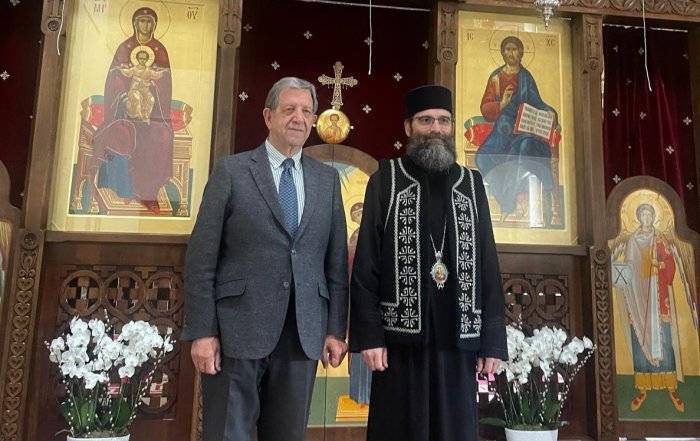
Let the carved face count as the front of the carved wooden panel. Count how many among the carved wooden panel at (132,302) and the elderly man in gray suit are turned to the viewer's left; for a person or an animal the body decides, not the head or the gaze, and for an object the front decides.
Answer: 0

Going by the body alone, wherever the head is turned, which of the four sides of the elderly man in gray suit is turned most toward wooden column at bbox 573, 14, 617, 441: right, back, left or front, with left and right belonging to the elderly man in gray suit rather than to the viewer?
left

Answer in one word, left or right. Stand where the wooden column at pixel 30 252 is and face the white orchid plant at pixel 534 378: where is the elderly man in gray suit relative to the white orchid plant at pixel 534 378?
right

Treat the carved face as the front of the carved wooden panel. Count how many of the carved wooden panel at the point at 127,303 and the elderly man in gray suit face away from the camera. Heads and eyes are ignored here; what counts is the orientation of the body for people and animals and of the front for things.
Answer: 0

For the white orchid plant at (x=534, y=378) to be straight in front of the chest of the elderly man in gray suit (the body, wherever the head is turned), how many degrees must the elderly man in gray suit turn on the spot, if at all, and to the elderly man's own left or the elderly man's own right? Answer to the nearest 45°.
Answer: approximately 90° to the elderly man's own left

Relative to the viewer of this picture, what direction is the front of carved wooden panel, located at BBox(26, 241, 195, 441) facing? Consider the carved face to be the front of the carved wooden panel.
facing the viewer

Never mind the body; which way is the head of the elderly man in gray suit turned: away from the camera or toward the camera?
toward the camera

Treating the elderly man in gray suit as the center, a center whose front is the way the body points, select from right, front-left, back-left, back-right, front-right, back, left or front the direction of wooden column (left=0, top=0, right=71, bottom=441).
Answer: back

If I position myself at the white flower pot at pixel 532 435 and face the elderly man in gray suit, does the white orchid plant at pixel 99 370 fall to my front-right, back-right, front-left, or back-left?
front-right

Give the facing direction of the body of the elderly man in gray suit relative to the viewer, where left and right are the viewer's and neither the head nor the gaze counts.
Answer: facing the viewer and to the right of the viewer

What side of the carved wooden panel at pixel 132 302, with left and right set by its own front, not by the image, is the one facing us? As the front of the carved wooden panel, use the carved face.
front

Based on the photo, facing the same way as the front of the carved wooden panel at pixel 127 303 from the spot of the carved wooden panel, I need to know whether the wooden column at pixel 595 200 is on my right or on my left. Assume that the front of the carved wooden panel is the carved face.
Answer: on my left

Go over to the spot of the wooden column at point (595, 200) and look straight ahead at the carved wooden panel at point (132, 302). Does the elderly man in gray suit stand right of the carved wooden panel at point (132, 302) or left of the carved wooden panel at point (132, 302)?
left
